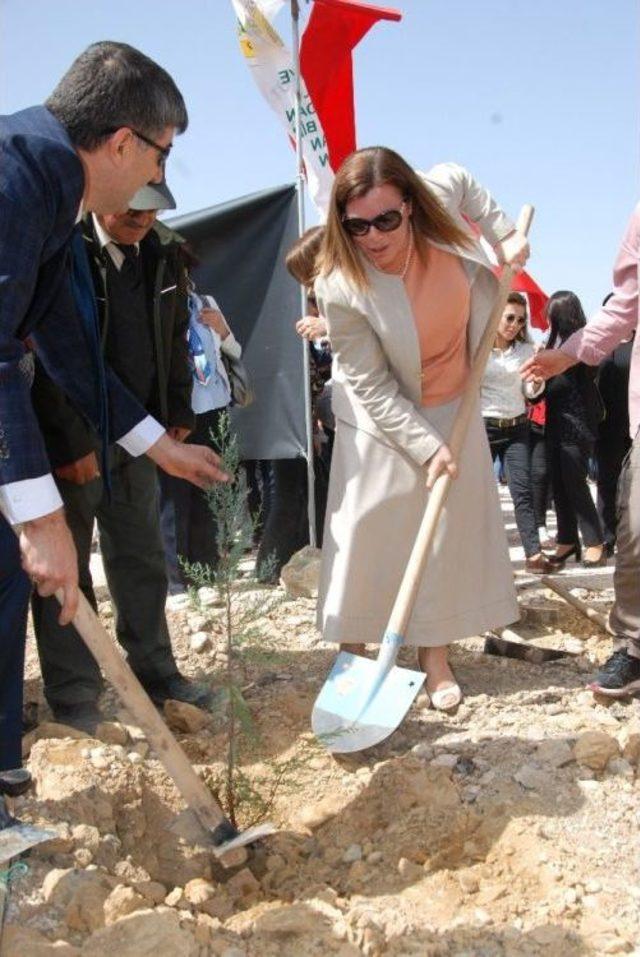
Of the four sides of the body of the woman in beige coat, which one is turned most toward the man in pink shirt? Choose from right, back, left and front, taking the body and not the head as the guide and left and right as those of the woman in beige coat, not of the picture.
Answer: left

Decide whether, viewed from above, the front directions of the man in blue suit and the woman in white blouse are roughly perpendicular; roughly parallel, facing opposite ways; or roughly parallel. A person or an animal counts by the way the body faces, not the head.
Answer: roughly perpendicular

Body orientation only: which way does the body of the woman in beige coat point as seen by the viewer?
toward the camera

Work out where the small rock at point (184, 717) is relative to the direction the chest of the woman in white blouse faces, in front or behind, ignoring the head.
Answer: in front

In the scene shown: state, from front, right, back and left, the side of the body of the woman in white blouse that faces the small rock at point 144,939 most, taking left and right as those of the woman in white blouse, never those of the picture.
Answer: front

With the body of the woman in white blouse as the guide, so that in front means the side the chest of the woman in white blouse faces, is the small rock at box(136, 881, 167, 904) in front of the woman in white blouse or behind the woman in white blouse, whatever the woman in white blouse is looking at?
in front

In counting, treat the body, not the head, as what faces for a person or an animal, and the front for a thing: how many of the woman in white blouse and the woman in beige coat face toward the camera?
2

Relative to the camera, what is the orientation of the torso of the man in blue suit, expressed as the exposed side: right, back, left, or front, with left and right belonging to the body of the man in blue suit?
right

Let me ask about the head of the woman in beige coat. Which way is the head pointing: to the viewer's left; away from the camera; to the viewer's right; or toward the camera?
toward the camera

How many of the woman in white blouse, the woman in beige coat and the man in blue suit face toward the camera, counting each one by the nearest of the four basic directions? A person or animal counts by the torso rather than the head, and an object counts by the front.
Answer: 2

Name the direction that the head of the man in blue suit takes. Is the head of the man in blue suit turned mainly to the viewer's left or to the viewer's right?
to the viewer's right

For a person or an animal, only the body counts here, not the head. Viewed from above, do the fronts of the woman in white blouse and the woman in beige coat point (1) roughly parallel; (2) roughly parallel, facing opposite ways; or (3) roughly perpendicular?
roughly parallel

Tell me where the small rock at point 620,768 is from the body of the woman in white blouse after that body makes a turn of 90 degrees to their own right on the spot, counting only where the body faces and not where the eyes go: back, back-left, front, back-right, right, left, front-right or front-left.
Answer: left

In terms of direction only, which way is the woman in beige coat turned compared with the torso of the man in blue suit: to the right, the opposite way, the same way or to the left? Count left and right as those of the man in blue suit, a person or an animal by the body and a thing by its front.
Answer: to the right

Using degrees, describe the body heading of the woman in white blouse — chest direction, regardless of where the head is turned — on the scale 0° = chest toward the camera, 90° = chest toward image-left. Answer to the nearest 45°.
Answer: approximately 0°

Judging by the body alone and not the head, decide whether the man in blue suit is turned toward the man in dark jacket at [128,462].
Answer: no
